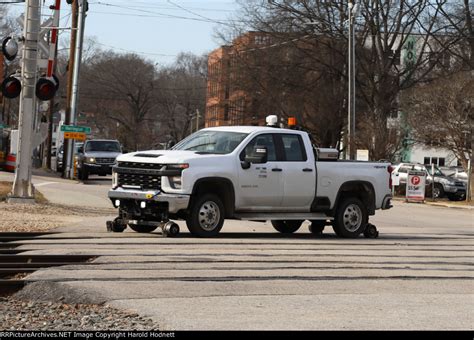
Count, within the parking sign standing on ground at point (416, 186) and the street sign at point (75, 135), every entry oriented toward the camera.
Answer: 2

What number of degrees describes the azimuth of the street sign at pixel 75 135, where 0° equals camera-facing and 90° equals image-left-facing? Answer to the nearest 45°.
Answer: approximately 0°

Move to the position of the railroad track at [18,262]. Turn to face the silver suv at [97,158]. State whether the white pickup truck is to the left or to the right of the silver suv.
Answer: right

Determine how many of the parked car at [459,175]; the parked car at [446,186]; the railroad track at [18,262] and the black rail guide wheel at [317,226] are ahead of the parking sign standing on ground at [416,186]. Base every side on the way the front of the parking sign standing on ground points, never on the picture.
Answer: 2

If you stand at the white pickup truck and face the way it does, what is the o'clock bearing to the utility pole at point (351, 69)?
The utility pole is roughly at 5 o'clock from the white pickup truck.
